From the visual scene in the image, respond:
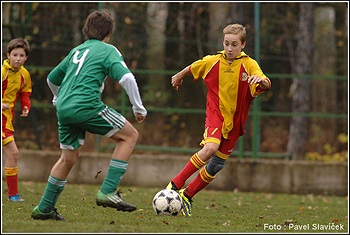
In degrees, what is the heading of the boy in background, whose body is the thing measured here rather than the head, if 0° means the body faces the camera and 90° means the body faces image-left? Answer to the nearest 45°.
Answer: approximately 0°

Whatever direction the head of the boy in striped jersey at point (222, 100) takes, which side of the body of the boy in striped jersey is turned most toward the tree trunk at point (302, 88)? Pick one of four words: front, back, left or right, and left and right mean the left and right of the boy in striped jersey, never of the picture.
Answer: back

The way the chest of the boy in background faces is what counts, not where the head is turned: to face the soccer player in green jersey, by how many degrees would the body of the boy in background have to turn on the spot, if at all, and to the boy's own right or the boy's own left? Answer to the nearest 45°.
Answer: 0° — they already face them

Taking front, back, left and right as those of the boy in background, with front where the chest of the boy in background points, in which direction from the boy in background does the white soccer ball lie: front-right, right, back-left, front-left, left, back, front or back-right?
front-left

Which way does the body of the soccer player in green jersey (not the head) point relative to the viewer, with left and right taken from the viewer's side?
facing away from the viewer and to the right of the viewer

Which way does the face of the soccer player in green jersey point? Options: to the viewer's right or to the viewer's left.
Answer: to the viewer's right

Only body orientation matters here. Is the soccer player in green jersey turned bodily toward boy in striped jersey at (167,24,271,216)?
yes

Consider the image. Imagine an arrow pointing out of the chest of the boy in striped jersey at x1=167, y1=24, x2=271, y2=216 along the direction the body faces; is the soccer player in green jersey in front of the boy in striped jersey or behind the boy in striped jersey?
in front

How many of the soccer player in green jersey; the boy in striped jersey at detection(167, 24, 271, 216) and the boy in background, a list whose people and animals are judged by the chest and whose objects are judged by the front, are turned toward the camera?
2
